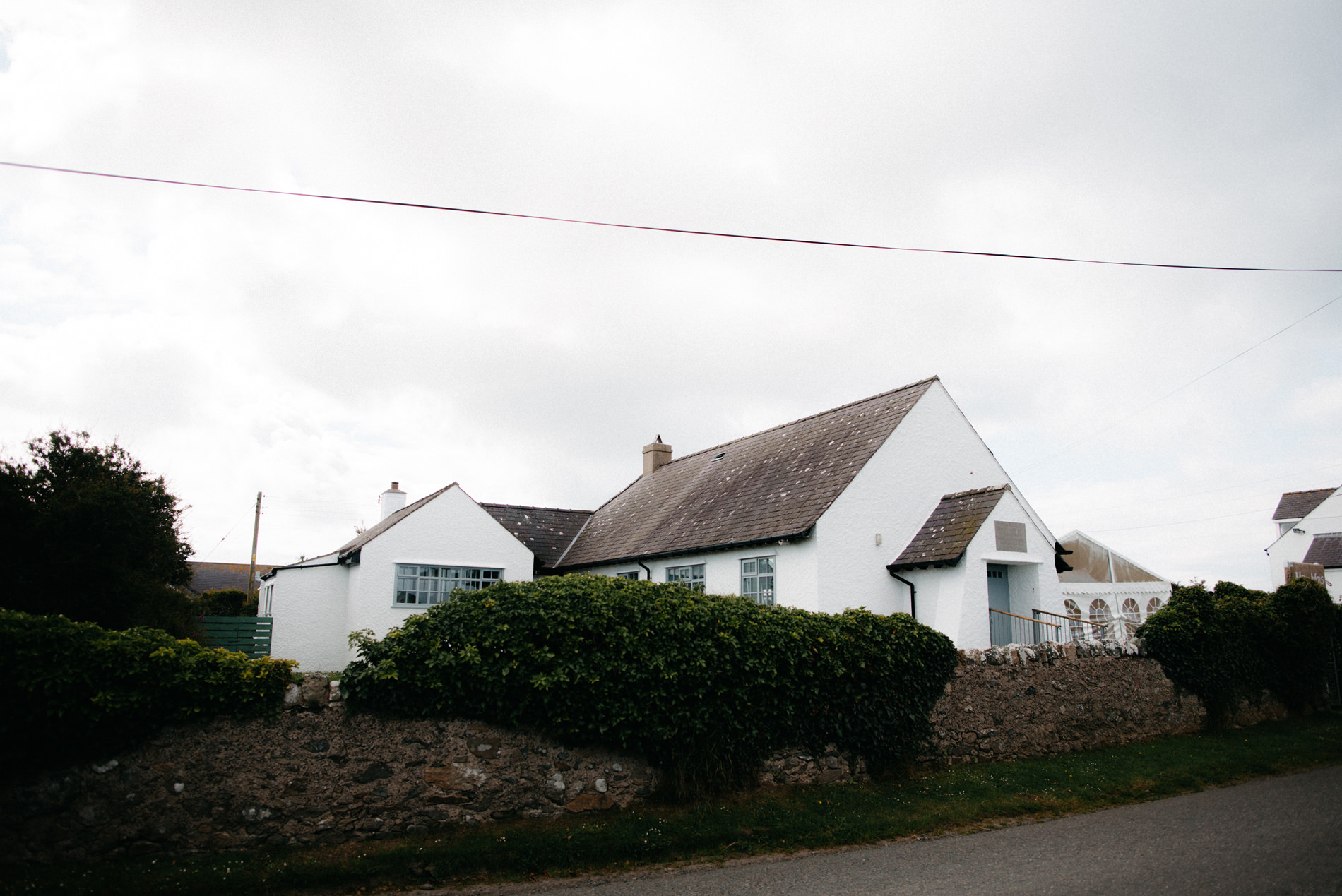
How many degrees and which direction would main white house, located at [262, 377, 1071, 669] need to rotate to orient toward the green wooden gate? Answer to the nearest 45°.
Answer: approximately 135° to its right

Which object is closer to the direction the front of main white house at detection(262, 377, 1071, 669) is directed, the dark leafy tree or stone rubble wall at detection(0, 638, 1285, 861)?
the stone rubble wall

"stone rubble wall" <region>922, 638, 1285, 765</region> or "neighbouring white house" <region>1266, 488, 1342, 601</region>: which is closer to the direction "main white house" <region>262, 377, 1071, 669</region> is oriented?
the stone rubble wall

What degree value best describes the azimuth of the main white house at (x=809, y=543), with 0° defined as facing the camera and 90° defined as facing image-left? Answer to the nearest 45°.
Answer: approximately 315°

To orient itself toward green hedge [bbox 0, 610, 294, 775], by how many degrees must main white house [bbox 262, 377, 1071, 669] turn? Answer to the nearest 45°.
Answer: approximately 90° to its right

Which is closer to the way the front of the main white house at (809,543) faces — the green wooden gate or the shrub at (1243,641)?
the shrub
